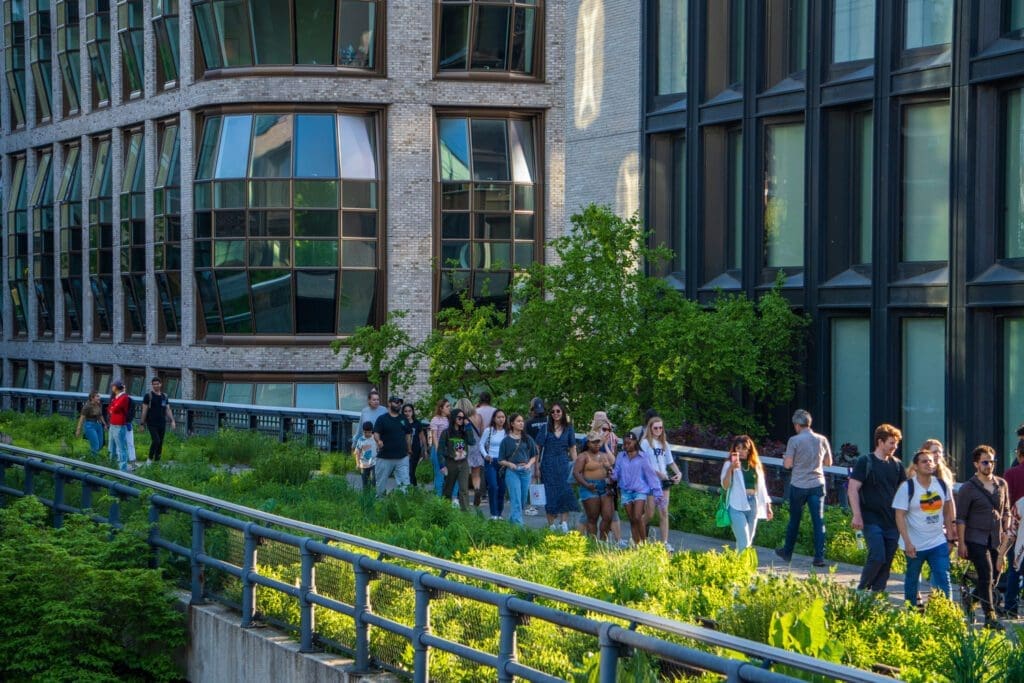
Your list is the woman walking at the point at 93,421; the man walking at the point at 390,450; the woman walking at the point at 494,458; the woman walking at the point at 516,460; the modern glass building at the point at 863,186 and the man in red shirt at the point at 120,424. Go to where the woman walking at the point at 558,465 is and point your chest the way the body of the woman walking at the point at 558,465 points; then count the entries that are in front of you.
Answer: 0

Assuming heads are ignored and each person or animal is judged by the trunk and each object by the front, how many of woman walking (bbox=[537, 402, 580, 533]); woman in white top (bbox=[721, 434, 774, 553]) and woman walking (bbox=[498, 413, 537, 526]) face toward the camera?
3

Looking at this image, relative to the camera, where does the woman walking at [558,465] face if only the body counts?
toward the camera

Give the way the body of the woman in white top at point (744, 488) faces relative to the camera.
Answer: toward the camera

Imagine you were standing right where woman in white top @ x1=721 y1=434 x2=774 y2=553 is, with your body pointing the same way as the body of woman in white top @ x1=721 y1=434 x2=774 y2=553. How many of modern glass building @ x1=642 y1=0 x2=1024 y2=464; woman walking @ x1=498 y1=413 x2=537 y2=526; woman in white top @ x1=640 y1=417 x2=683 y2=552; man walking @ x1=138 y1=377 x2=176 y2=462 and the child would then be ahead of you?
0

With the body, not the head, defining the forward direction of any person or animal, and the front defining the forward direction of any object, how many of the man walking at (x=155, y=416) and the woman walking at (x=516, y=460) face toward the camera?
2

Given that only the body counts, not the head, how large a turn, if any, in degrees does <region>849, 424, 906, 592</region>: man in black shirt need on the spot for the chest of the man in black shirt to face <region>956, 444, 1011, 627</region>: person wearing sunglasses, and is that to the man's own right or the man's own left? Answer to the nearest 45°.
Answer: approximately 45° to the man's own left

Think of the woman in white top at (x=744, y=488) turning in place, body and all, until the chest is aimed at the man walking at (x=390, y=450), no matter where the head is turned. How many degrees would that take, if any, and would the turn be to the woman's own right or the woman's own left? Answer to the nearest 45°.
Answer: approximately 135° to the woman's own right

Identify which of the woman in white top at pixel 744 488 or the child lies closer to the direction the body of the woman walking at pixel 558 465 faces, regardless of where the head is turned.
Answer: the woman in white top

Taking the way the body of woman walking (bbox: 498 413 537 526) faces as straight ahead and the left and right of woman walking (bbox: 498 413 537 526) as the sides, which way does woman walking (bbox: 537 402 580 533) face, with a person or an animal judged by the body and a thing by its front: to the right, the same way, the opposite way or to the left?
the same way

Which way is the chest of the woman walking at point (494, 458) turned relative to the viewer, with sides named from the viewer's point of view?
facing the viewer and to the right of the viewer

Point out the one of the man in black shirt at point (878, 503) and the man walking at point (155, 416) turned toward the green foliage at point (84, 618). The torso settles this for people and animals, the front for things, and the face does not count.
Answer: the man walking

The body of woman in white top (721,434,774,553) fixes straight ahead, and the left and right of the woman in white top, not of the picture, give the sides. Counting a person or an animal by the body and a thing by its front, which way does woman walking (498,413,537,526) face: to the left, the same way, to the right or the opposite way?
the same way

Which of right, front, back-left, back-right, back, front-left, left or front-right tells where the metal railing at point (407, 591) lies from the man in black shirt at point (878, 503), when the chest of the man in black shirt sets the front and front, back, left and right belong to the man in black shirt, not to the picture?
right

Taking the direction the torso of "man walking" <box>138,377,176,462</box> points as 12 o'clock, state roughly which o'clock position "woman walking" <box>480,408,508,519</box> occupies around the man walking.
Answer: The woman walking is roughly at 11 o'clock from the man walking.

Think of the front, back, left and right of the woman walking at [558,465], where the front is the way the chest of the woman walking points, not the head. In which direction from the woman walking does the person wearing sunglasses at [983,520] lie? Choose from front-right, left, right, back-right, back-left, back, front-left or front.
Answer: front-left

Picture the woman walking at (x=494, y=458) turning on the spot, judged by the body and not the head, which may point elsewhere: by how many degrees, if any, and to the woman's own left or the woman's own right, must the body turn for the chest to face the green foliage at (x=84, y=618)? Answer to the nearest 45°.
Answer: approximately 90° to the woman's own right
